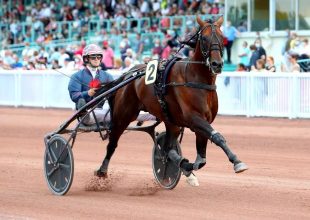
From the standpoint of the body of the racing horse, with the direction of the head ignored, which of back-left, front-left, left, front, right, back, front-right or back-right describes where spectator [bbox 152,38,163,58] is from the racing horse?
back-left

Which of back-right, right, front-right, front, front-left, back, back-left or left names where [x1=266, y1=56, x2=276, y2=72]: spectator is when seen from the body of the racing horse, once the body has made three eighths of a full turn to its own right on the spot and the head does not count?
right

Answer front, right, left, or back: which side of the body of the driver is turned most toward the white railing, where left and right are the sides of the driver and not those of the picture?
left

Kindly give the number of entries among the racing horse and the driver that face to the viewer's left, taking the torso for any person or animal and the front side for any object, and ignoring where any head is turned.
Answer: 0

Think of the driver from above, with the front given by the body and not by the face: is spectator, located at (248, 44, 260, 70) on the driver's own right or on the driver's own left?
on the driver's own left

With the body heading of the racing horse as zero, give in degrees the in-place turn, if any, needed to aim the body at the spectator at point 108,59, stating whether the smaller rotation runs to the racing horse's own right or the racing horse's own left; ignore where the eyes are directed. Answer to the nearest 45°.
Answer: approximately 135° to the racing horse's own left

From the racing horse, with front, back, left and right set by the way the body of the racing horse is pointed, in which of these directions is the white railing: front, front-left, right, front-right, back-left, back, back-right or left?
back-left

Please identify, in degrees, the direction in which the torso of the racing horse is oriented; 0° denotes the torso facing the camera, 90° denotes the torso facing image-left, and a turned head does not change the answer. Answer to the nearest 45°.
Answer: approximately 315°

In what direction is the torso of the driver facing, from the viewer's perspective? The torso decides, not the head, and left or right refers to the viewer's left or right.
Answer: facing the viewer and to the right of the viewer

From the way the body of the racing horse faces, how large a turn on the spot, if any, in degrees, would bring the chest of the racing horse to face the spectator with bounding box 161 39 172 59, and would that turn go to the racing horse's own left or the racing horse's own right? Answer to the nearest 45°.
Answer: approximately 135° to the racing horse's own left

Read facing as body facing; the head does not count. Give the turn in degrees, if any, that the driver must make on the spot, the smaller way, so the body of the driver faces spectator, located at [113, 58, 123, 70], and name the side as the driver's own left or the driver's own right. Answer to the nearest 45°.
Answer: approximately 135° to the driver's own left

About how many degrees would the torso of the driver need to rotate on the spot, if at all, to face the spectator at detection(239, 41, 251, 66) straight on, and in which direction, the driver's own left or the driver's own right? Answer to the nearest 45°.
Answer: approximately 135° to the driver's own left

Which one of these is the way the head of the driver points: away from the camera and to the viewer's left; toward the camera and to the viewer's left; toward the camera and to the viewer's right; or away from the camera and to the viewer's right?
toward the camera and to the viewer's right
